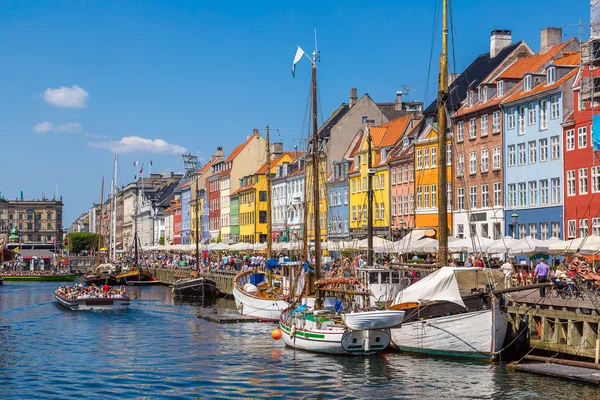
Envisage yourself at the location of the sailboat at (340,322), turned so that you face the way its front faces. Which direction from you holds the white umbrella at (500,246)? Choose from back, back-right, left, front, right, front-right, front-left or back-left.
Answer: right

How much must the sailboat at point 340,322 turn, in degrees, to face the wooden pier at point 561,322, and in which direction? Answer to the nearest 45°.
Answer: approximately 180°

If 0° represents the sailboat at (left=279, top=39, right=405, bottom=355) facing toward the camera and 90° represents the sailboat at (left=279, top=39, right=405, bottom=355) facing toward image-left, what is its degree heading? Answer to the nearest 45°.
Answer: approximately 135°
